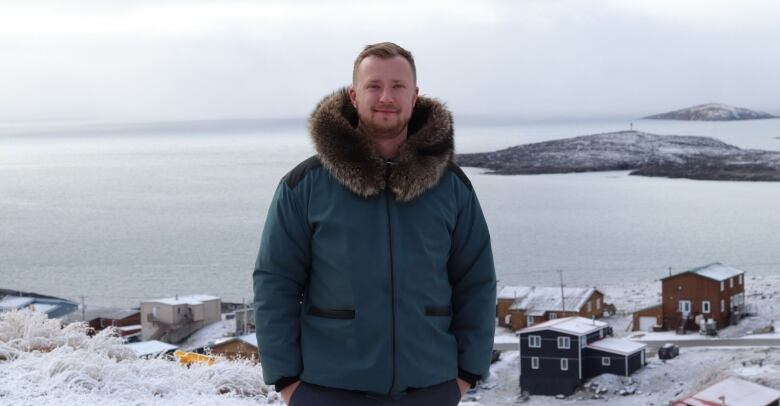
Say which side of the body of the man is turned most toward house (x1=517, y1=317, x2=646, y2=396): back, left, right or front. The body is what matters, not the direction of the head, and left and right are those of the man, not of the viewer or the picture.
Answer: back

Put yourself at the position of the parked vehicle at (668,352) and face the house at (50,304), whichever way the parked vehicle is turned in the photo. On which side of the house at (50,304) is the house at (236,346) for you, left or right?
left

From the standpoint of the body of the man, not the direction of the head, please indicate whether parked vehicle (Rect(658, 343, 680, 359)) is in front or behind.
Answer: behind

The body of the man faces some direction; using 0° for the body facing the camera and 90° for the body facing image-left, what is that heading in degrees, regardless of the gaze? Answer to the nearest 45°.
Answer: approximately 0°

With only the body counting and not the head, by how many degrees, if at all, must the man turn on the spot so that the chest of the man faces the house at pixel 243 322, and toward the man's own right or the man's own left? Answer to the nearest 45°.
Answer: approximately 180°

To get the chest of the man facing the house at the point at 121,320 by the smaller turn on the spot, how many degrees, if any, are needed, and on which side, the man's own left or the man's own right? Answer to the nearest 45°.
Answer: approximately 180°

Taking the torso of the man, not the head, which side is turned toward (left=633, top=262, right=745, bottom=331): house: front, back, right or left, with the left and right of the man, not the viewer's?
back

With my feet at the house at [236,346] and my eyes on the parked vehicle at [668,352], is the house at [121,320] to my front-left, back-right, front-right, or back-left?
back-left

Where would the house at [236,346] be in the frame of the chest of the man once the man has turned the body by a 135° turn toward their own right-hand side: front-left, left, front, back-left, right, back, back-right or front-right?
front-right
